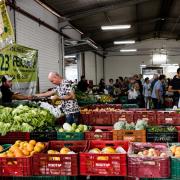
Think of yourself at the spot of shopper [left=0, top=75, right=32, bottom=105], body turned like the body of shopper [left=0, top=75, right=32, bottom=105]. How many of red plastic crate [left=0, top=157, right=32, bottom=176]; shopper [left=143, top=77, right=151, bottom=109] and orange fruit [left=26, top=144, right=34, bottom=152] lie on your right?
2

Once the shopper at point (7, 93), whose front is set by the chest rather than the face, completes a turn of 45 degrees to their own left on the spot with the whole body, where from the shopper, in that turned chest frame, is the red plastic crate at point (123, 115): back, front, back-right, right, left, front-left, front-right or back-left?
front-right

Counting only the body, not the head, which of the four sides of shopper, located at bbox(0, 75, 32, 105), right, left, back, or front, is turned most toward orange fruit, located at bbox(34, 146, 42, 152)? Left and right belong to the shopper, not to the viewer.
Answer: right

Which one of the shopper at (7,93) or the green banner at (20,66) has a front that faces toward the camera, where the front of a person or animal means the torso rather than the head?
the green banner

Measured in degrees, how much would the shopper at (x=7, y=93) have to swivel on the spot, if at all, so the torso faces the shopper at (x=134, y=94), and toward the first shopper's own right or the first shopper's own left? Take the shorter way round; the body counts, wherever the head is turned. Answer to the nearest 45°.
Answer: approximately 45° to the first shopper's own left

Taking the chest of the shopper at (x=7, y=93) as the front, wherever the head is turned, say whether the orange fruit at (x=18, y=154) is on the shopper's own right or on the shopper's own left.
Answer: on the shopper's own right

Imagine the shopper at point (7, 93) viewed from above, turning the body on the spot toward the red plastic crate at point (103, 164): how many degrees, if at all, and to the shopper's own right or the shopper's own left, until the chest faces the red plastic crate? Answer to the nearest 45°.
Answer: approximately 90° to the shopper's own right

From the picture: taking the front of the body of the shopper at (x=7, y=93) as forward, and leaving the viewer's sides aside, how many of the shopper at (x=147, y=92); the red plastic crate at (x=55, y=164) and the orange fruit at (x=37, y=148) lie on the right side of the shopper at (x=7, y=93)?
2

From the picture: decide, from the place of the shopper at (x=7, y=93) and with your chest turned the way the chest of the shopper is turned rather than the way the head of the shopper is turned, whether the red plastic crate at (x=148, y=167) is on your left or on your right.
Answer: on your right

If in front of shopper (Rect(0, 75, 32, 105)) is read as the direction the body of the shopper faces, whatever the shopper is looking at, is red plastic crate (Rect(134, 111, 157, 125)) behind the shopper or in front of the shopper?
in front

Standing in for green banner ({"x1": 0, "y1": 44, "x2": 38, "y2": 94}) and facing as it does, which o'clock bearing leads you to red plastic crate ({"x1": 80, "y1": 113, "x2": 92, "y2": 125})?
The red plastic crate is roughly at 10 o'clock from the green banner.

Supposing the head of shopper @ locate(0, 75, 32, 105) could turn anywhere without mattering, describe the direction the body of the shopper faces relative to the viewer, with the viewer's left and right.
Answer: facing to the right of the viewer

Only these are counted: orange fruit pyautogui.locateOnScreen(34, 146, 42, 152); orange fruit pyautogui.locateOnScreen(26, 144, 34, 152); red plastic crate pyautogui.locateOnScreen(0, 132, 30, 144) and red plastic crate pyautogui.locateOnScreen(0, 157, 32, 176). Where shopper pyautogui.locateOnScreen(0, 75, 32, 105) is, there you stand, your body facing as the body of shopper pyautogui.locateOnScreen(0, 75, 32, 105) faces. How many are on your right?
4

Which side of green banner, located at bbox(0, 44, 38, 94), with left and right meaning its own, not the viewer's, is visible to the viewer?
front
